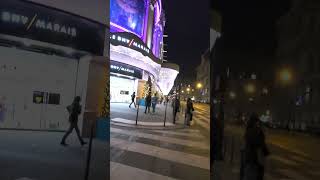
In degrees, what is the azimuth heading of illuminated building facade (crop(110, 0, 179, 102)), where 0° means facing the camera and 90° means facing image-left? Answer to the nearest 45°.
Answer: approximately 315°
